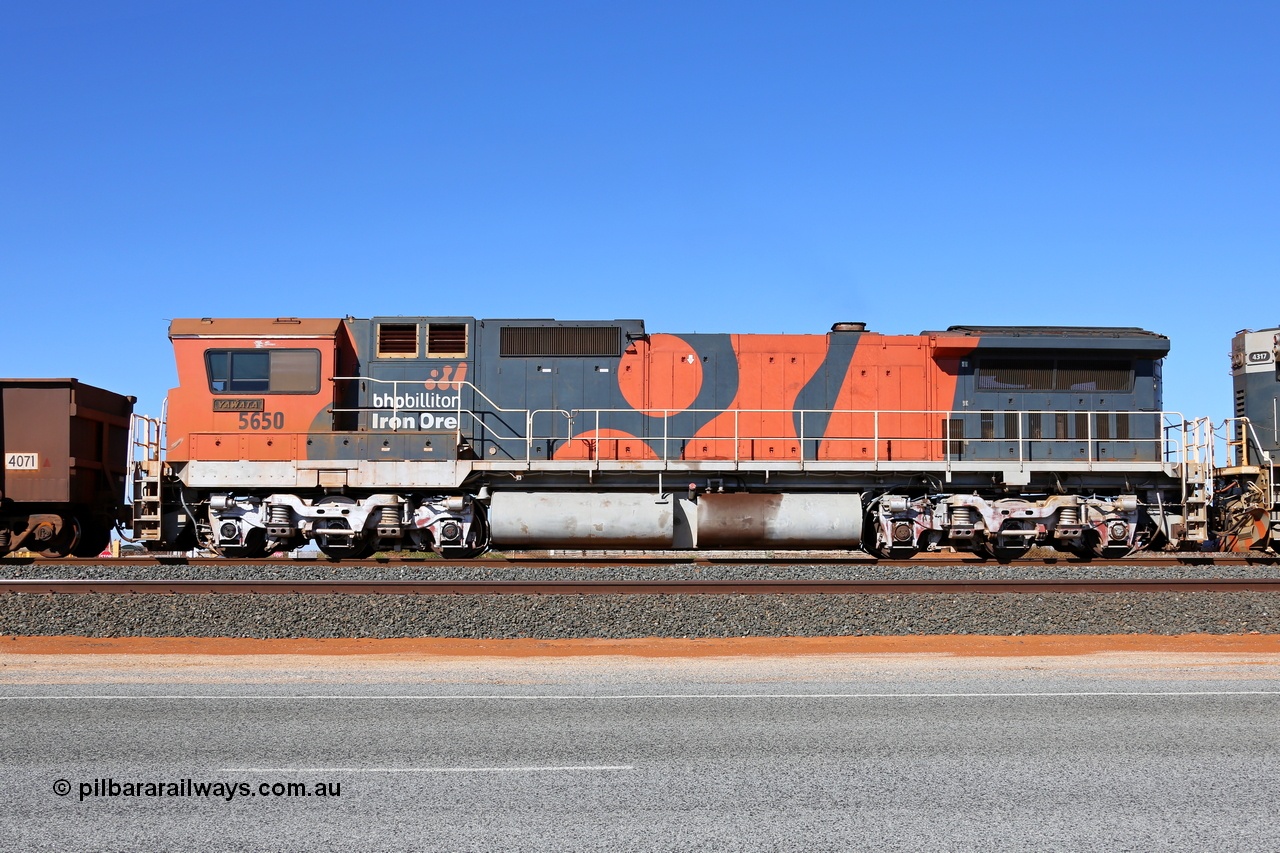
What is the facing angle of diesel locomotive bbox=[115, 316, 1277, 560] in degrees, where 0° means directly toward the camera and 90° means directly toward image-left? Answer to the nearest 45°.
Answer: approximately 90°

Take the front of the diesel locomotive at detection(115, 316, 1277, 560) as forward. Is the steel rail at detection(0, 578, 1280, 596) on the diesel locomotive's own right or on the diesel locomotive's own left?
on the diesel locomotive's own left
